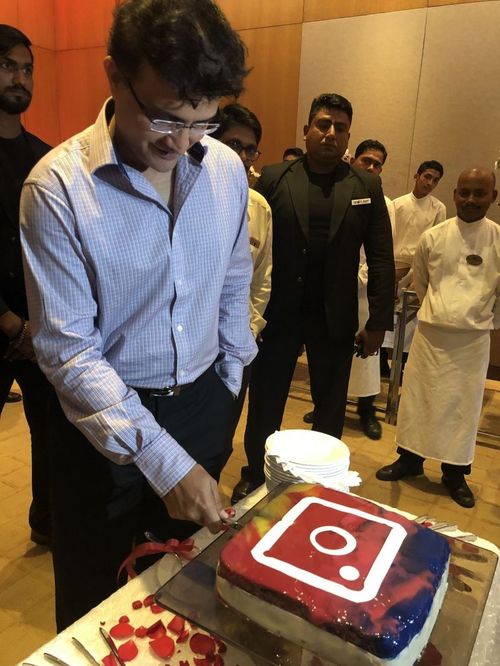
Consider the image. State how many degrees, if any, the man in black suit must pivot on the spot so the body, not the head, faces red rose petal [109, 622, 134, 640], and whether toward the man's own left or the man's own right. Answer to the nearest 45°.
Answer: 0° — they already face it

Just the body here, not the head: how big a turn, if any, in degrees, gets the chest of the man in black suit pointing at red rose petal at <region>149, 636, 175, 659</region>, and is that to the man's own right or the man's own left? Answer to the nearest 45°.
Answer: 0° — they already face it

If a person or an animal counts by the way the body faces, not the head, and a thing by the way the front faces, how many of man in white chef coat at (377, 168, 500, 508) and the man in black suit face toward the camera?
2

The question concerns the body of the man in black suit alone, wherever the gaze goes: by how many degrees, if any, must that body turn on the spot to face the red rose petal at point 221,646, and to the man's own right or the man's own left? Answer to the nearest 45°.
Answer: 0° — they already face it

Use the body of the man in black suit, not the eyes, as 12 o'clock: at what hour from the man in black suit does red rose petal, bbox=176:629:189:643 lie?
The red rose petal is roughly at 12 o'clock from the man in black suit.

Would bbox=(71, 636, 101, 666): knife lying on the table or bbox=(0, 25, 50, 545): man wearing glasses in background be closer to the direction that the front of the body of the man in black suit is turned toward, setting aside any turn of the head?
the knife

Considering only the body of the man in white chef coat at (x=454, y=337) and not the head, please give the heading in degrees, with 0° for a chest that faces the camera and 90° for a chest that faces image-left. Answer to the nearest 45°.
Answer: approximately 0°

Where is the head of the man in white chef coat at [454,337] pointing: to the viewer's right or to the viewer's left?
to the viewer's left

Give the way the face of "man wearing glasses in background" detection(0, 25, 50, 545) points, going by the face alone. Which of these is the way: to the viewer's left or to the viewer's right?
to the viewer's right

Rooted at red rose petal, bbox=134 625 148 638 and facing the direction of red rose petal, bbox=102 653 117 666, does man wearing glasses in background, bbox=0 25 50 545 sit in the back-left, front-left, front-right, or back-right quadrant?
back-right
